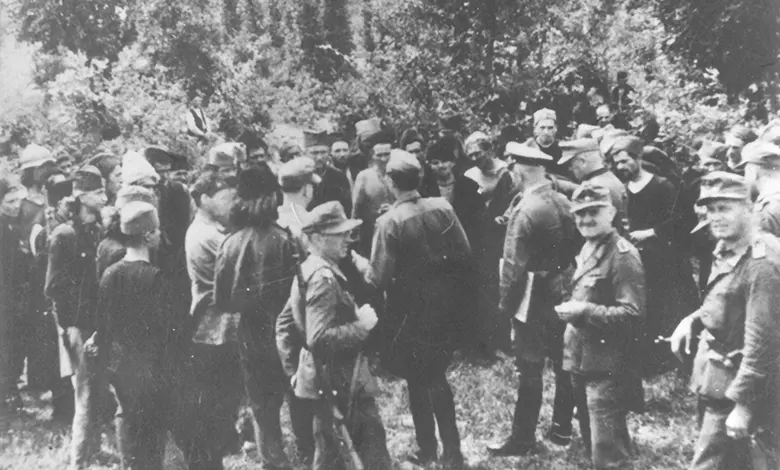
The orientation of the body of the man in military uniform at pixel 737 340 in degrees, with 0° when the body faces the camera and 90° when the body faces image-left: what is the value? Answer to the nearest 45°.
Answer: approximately 45°

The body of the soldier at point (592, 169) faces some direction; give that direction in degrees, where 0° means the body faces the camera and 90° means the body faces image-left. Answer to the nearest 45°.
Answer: approximately 90°

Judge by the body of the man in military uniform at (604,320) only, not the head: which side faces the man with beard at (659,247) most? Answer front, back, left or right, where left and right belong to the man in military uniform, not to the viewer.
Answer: back

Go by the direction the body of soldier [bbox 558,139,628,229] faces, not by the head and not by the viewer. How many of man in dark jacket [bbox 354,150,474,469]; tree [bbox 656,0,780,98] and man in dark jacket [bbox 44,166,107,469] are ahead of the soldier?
2

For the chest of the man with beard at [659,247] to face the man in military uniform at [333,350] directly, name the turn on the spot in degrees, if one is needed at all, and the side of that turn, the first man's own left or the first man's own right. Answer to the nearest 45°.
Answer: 0° — they already face them

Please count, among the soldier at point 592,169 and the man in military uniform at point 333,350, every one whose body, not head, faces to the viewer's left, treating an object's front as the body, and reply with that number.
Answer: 1

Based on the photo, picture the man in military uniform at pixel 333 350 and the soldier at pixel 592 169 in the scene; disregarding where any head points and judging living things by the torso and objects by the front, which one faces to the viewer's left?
the soldier

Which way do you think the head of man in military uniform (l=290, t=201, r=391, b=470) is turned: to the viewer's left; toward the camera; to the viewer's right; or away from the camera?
to the viewer's right
